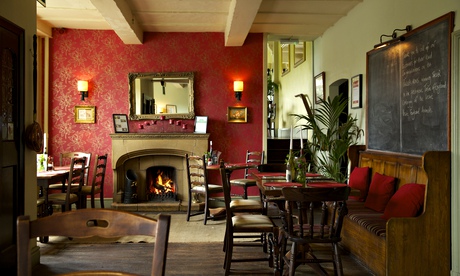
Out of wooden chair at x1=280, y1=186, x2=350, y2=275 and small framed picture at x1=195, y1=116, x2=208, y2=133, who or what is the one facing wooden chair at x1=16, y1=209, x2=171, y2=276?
the small framed picture

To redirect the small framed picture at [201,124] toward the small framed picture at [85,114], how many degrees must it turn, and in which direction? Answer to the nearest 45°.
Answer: approximately 90° to its right

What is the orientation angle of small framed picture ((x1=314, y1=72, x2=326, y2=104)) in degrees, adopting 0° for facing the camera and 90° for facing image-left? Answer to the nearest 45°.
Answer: approximately 45°

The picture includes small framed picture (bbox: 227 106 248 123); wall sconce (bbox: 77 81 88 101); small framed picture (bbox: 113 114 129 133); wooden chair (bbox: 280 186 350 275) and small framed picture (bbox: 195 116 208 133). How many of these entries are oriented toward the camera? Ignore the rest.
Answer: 4

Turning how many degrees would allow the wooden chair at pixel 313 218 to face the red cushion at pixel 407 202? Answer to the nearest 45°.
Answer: approximately 45° to its right

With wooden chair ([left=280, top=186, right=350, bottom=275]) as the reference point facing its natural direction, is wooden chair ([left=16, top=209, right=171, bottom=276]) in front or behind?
behind

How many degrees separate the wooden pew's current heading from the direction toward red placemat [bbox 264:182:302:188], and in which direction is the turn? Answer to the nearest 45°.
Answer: approximately 45° to its right

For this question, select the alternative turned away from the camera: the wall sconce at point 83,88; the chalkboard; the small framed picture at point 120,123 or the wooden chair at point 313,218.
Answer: the wooden chair

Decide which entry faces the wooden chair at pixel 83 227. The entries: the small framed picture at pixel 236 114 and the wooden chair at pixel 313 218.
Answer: the small framed picture

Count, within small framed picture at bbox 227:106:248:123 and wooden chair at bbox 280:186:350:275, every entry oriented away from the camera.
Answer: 1
